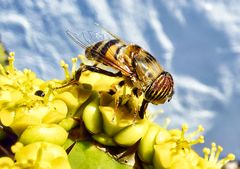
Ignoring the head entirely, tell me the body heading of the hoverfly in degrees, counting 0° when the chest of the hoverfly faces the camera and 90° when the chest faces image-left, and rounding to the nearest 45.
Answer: approximately 270°
